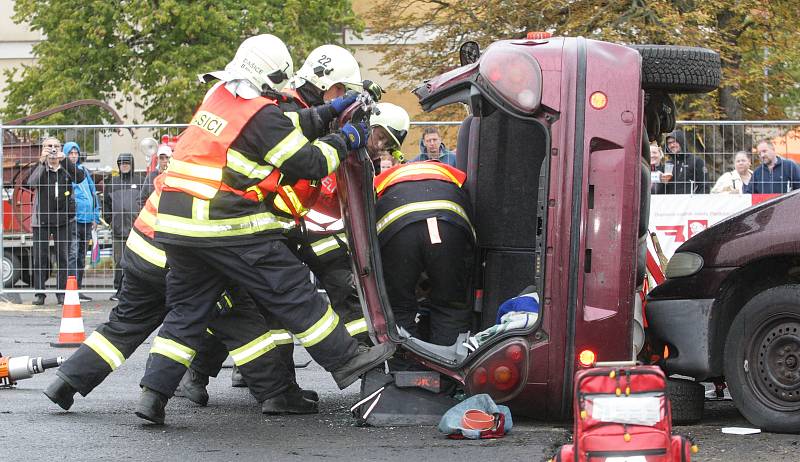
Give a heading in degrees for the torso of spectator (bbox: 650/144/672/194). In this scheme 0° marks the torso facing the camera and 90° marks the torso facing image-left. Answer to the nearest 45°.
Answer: approximately 0°

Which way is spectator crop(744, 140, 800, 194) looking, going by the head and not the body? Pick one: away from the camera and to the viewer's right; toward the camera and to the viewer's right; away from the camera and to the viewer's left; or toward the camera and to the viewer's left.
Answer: toward the camera and to the viewer's left

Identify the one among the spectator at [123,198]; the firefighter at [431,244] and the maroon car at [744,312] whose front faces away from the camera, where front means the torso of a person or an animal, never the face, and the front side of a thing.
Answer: the firefighter

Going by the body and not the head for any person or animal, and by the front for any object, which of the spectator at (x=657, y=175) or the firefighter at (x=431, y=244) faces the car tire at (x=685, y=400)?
the spectator

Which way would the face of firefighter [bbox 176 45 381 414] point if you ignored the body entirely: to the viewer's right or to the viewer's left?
to the viewer's right

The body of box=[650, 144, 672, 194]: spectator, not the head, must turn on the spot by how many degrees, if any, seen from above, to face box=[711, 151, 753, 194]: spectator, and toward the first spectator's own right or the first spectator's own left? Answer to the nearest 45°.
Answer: approximately 90° to the first spectator's own left

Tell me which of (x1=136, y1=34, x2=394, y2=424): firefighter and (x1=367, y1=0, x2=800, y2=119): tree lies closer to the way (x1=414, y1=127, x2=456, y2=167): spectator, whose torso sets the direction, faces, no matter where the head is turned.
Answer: the firefighter

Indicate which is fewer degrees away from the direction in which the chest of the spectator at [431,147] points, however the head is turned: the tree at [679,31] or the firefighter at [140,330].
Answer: the firefighter

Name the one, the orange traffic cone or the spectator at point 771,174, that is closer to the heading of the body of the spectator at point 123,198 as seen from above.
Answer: the orange traffic cone

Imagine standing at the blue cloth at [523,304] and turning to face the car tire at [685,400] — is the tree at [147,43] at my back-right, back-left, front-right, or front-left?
back-left

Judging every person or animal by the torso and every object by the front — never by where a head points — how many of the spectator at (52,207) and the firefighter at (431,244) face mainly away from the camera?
1

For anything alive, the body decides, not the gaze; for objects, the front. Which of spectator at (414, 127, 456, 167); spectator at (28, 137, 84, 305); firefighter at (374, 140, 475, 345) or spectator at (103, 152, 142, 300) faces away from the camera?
the firefighter

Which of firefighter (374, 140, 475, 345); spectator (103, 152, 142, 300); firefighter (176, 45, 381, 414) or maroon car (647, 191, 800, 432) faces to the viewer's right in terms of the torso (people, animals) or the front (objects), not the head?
firefighter (176, 45, 381, 414)

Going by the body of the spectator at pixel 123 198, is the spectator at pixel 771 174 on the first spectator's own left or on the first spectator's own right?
on the first spectator's own left
